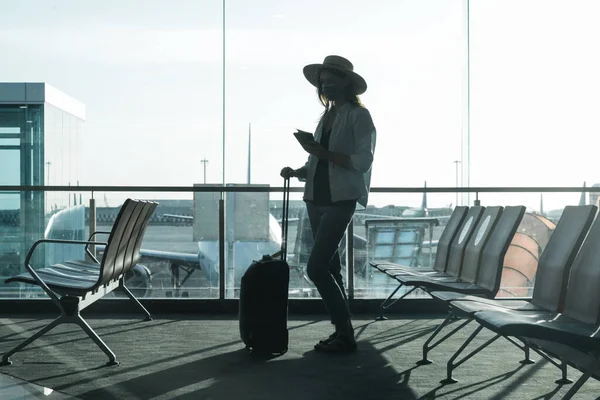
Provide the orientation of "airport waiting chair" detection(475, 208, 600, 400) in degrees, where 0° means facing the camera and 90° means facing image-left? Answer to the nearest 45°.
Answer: approximately 45°

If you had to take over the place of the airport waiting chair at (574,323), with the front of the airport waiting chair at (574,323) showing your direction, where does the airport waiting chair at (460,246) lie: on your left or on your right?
on your right

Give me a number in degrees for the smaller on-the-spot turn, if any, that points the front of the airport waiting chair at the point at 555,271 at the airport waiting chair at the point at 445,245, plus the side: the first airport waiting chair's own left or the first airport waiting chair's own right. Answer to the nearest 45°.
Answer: approximately 135° to the first airport waiting chair's own right

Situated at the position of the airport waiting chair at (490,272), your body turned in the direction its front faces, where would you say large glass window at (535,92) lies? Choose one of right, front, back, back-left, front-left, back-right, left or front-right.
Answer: right

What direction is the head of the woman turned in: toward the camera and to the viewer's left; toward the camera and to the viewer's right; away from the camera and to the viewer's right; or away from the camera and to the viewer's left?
toward the camera and to the viewer's left

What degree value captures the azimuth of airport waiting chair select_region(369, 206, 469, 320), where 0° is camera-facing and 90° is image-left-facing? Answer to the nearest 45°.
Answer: approximately 90°

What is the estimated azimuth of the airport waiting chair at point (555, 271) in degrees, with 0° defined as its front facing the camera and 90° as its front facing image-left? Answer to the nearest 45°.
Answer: approximately 45°

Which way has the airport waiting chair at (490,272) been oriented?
to the viewer's left

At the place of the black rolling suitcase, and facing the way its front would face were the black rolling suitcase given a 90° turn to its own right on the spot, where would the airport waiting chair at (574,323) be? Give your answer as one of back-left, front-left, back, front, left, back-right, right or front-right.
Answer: back-right
